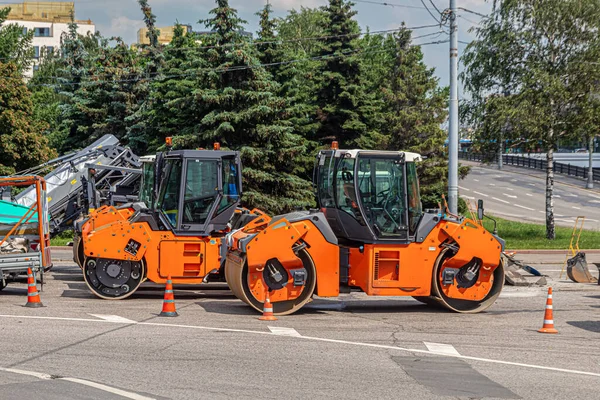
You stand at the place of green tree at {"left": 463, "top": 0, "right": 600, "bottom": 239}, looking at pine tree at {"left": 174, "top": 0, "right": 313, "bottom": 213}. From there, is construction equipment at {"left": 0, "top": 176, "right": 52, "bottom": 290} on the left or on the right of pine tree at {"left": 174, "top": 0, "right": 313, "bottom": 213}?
left

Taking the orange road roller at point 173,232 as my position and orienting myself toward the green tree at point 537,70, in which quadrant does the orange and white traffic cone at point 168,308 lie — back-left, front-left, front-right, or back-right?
back-right

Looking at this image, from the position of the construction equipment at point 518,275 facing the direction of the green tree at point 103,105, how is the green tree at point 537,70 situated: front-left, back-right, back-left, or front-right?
front-right

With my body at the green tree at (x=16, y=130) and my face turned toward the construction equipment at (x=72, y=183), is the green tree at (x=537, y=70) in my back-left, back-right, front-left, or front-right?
front-left
